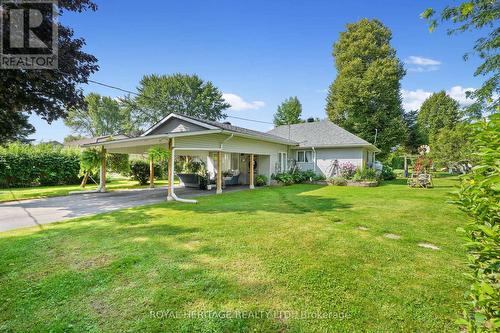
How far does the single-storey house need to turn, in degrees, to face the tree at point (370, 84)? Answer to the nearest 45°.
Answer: approximately 180°

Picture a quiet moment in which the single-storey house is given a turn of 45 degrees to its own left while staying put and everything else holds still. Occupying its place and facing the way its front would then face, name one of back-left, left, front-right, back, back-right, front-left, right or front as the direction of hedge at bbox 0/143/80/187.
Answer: right

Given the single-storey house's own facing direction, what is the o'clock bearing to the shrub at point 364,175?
The shrub is roughly at 8 o'clock from the single-storey house.

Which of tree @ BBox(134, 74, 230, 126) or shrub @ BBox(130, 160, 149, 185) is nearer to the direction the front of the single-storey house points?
the shrub

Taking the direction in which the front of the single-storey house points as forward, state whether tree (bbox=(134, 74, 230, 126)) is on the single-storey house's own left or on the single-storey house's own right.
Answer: on the single-storey house's own right

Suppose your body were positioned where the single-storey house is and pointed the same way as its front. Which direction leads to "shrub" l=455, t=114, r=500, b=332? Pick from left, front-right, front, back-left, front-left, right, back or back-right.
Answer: front-left

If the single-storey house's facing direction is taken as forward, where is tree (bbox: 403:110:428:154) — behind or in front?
behind
